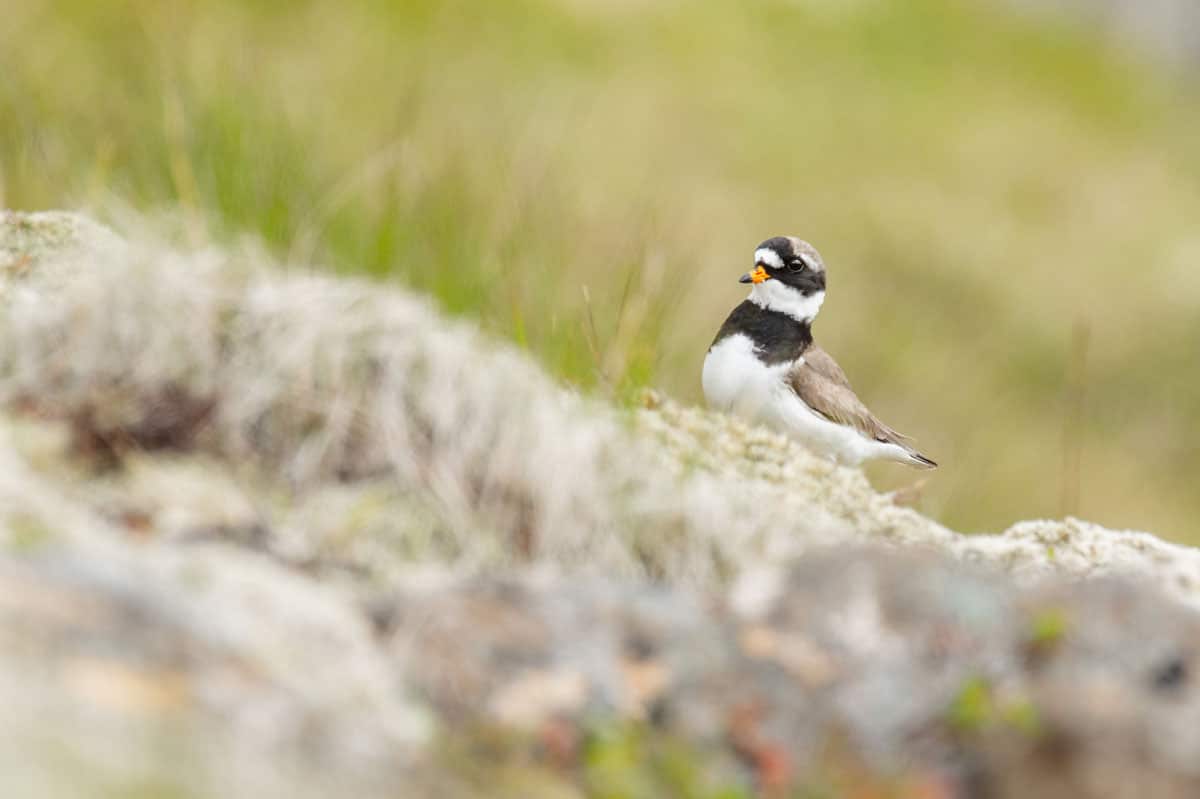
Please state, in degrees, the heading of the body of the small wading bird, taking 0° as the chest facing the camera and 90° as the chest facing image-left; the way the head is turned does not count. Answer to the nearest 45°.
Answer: approximately 45°
